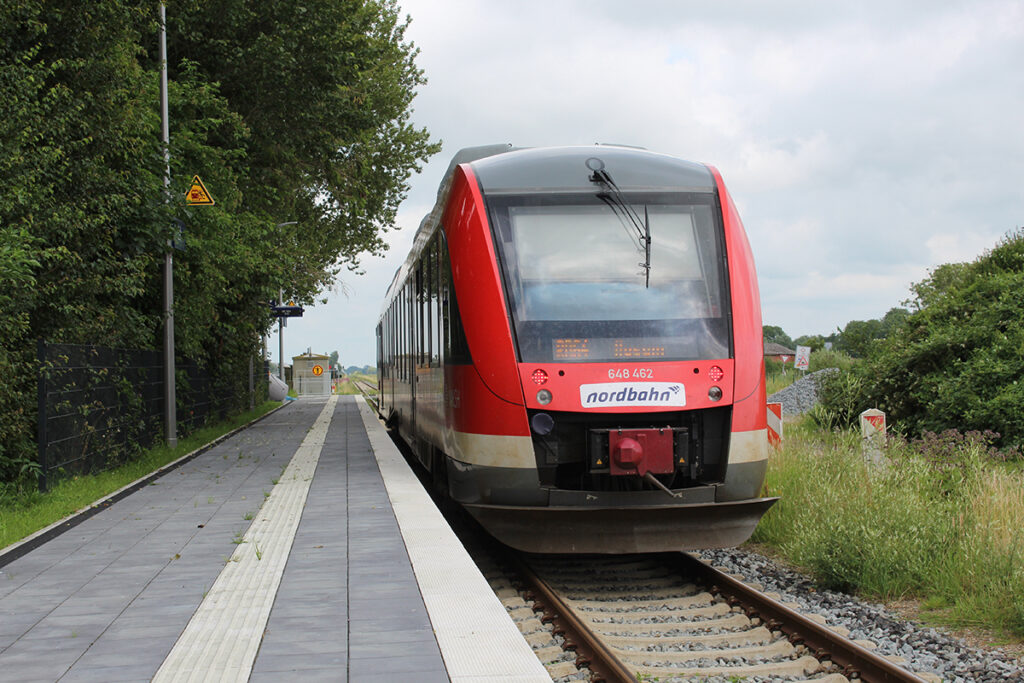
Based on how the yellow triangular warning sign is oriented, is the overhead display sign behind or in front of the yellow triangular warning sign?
behind

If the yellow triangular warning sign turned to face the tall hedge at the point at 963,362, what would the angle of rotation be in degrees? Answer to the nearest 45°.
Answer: approximately 90° to its left

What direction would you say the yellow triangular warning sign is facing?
toward the camera

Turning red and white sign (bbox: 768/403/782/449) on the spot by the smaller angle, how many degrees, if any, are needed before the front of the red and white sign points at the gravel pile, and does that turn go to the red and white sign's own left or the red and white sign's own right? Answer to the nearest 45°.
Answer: approximately 180°

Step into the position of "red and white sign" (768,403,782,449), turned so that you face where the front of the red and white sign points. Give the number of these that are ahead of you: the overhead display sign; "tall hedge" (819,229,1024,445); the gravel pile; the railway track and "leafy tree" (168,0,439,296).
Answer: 1

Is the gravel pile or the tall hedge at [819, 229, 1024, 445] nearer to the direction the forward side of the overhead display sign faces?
the tall hedge

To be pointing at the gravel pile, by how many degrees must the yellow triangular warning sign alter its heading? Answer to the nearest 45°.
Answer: approximately 135° to its left

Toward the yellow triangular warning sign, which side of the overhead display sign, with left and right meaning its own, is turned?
front
